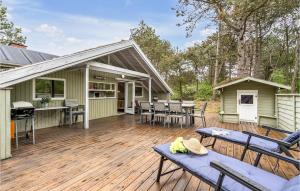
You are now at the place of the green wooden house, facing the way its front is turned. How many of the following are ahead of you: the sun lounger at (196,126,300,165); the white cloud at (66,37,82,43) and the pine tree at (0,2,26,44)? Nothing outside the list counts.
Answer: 1

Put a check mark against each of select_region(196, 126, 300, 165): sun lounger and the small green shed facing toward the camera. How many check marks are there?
1

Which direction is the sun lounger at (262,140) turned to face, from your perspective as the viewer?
facing away from the viewer and to the left of the viewer

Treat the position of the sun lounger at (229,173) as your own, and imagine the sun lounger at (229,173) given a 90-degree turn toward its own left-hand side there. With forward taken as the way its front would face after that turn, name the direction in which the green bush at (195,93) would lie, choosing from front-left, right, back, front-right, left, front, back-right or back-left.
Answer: back-right

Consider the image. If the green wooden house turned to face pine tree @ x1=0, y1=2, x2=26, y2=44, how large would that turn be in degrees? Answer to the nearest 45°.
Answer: approximately 180°

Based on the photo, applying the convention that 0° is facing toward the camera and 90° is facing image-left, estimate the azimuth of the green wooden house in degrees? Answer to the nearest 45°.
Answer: approximately 315°

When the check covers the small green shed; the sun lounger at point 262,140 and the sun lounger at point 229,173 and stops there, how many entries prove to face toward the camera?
1

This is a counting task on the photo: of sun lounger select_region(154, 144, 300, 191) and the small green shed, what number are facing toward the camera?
1

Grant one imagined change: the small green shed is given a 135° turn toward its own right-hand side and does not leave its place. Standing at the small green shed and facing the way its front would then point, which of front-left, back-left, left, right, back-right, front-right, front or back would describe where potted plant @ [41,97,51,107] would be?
left

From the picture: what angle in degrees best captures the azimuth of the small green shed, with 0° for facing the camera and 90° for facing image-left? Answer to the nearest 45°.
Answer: approximately 0°

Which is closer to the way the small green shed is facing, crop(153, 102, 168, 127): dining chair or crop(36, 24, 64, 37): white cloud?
the dining chair
